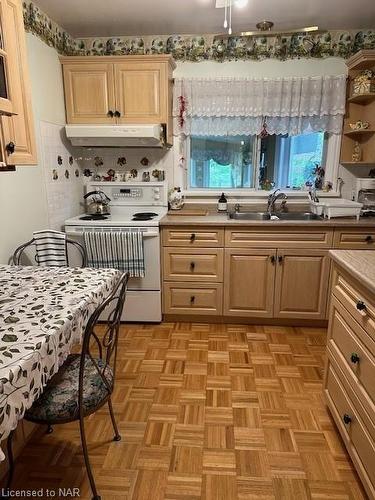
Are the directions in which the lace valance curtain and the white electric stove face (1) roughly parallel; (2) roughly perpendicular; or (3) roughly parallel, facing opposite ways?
roughly parallel

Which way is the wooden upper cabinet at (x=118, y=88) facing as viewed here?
toward the camera

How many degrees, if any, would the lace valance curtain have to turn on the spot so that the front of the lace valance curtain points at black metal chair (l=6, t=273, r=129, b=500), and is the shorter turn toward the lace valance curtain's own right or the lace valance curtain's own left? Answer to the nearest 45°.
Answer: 0° — it already faces it

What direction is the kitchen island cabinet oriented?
to the viewer's left

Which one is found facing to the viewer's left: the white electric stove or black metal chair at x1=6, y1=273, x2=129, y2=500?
the black metal chair

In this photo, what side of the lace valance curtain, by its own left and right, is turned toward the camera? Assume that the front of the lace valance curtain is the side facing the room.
front

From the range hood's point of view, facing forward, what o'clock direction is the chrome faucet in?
The chrome faucet is roughly at 9 o'clock from the range hood.

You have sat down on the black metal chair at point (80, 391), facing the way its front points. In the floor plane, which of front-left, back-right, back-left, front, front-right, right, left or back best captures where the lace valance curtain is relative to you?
back-right

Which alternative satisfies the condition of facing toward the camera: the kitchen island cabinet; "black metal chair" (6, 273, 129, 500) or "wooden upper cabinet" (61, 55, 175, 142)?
the wooden upper cabinet

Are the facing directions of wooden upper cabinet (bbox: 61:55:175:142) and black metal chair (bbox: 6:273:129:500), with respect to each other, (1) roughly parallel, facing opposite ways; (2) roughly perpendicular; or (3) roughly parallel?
roughly perpendicular

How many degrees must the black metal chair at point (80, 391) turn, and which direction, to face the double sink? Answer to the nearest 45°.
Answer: approximately 135° to its right

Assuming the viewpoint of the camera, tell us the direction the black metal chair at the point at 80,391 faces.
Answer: facing to the left of the viewer

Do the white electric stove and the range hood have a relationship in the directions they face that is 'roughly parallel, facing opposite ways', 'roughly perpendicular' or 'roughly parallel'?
roughly parallel

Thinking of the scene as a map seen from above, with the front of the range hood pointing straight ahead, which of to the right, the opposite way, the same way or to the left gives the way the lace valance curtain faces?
the same way

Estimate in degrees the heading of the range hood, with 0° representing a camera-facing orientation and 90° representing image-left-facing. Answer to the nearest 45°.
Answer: approximately 0°
